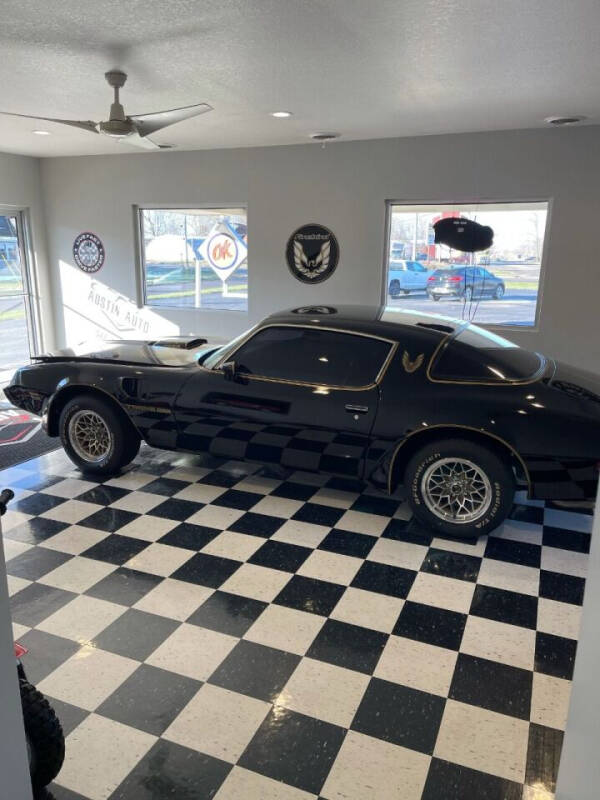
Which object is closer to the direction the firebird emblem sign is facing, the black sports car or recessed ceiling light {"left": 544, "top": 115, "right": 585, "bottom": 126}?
the black sports car

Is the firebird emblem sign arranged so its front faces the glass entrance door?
no

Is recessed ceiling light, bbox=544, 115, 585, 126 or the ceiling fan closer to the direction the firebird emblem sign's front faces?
the ceiling fan

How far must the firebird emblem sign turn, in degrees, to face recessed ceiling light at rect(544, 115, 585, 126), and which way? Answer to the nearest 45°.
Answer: approximately 45° to its left

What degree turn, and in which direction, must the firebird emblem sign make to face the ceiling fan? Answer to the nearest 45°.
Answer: approximately 45° to its right

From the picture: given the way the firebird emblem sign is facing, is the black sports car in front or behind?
in front

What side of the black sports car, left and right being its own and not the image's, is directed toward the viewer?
left

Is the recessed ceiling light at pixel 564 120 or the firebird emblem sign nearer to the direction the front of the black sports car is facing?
the firebird emblem sign

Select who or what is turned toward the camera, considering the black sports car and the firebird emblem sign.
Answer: the firebird emblem sign

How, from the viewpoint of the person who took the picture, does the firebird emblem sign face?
facing the viewer

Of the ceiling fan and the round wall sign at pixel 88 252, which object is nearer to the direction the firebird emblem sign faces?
the ceiling fan

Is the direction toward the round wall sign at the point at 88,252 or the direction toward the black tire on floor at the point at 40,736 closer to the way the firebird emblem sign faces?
the black tire on floor

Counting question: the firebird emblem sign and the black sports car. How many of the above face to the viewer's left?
1

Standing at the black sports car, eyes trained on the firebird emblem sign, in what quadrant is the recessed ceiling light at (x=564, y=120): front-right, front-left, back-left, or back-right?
front-right

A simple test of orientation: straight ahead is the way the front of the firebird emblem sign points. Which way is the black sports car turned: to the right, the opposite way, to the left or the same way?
to the right

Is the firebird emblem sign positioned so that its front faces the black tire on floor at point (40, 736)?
yes

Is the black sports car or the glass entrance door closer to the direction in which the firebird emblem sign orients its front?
the black sports car
